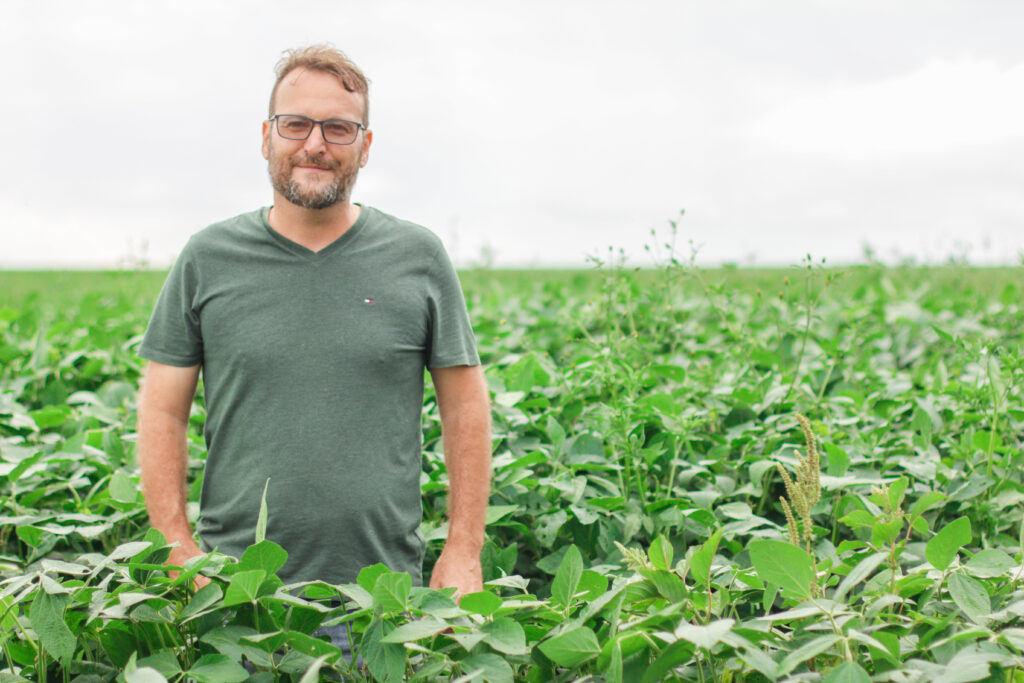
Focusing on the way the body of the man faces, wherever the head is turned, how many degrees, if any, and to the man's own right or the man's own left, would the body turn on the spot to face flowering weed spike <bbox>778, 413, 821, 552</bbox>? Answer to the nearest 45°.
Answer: approximately 45° to the man's own left

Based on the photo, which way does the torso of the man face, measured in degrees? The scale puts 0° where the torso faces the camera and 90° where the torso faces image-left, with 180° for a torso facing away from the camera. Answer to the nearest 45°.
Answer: approximately 0°
